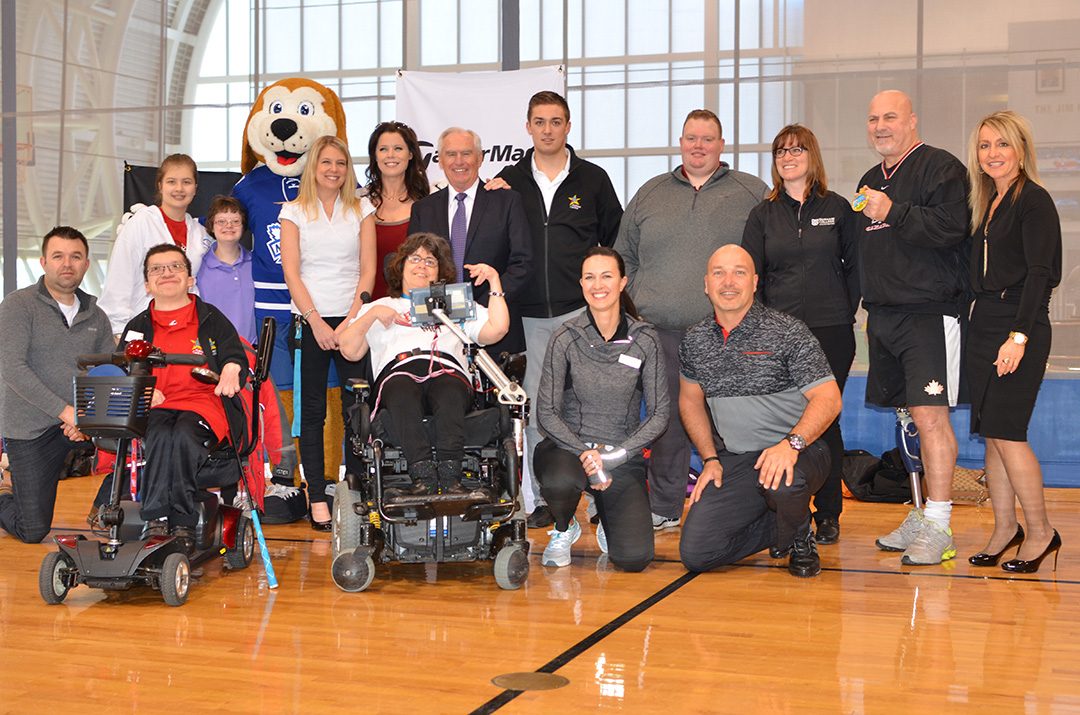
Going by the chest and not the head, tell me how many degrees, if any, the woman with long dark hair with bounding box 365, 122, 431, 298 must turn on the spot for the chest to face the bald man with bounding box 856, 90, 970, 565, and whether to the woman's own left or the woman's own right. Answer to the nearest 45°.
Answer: approximately 45° to the woman's own left

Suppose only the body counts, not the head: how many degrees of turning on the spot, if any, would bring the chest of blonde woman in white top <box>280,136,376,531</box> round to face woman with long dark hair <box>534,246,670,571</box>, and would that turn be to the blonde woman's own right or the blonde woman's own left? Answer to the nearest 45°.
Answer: approximately 45° to the blonde woman's own left

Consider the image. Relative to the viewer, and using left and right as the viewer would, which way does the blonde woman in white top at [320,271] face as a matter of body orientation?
facing the viewer

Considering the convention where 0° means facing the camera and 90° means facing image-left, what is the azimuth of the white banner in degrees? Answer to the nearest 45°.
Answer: approximately 0°

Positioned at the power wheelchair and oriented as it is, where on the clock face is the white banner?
The white banner is roughly at 6 o'clock from the power wheelchair.

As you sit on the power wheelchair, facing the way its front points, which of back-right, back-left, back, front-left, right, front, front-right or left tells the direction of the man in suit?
back

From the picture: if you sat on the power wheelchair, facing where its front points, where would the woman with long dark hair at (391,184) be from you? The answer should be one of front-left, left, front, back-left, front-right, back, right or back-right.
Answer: back

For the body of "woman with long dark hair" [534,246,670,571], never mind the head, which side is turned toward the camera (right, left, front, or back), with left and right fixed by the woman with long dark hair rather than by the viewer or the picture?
front
